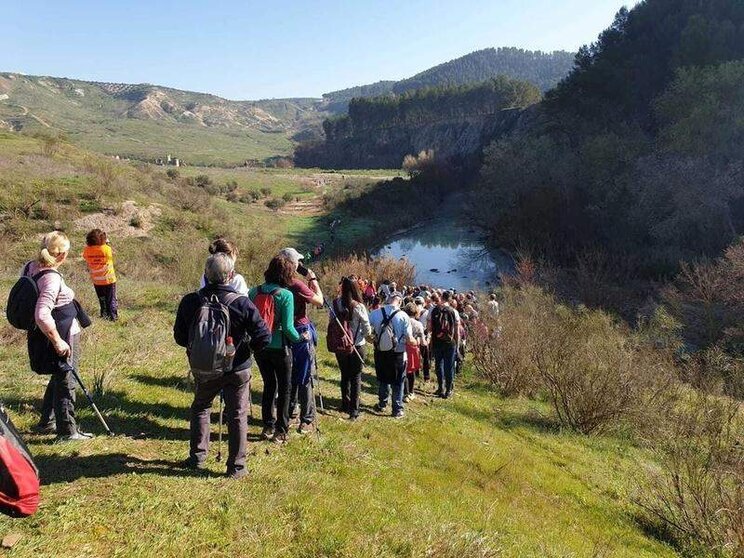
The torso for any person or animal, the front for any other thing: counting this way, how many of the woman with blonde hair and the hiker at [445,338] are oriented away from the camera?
1

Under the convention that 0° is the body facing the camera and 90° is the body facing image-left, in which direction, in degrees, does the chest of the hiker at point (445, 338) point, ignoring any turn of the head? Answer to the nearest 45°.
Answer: approximately 180°

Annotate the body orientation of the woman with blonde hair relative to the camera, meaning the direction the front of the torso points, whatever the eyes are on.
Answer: to the viewer's right

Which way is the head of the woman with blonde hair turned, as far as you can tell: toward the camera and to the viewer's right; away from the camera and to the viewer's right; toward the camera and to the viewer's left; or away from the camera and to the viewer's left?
away from the camera and to the viewer's right

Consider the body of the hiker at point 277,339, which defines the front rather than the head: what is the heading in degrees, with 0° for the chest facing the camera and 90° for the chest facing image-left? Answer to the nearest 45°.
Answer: approximately 225°

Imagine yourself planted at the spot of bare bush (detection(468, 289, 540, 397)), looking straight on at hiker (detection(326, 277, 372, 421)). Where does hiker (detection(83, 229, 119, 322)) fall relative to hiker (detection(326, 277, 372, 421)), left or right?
right

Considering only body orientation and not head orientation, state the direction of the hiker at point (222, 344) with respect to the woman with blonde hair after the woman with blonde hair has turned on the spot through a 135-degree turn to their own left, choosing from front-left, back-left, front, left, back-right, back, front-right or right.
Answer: back

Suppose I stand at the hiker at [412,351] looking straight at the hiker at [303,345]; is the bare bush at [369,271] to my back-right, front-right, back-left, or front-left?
back-right

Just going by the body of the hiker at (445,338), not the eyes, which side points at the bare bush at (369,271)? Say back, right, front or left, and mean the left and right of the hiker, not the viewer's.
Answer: front
